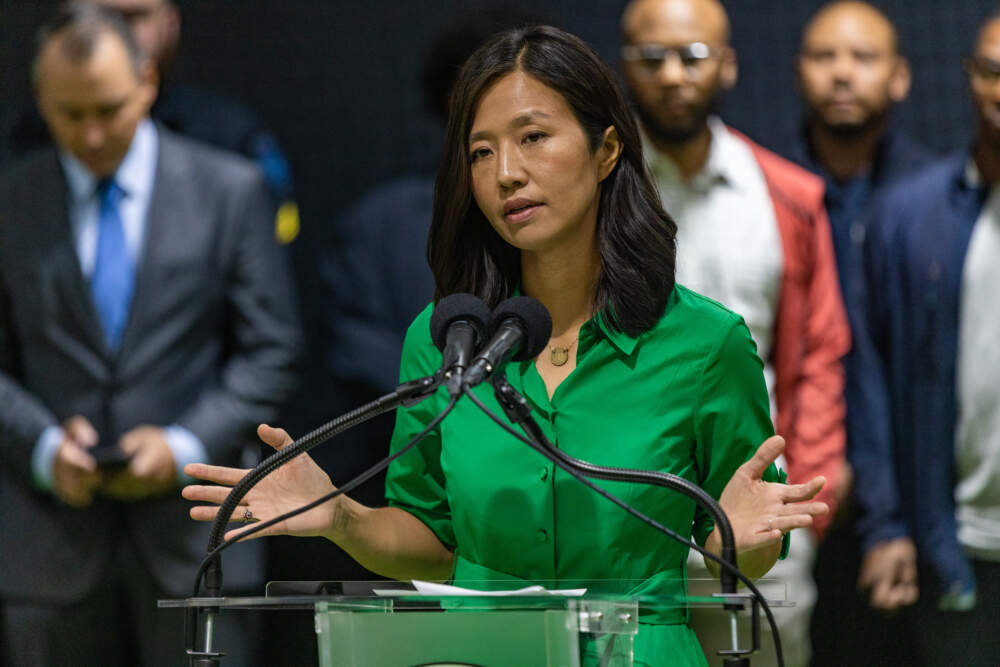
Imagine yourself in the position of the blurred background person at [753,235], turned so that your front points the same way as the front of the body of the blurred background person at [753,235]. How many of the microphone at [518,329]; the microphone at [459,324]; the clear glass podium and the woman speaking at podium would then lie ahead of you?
4

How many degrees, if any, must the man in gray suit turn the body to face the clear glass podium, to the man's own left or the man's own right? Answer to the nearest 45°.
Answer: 0° — they already face it

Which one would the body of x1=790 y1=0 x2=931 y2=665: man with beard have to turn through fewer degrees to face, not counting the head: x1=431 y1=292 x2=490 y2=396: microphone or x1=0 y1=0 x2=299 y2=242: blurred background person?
the microphone

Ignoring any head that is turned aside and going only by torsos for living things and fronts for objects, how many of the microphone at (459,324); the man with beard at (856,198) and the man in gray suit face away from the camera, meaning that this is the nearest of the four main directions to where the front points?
1

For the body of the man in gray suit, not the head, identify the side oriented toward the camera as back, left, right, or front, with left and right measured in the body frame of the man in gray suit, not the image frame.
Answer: front

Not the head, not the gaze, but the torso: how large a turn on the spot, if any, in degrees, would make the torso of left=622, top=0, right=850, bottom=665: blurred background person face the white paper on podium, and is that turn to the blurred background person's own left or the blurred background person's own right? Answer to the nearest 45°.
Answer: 0° — they already face it

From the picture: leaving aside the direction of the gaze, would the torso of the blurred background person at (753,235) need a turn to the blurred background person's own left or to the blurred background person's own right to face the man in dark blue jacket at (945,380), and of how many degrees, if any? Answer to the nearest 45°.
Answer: approximately 135° to the blurred background person's own left

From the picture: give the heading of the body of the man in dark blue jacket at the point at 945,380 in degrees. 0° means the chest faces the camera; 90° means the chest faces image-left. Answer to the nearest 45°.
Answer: approximately 0°

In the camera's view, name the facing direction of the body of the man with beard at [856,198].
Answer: toward the camera

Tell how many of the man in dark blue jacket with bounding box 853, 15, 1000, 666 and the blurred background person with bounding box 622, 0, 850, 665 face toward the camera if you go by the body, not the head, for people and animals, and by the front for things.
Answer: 2

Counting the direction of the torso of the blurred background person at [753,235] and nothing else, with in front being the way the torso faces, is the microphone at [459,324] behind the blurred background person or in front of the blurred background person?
in front

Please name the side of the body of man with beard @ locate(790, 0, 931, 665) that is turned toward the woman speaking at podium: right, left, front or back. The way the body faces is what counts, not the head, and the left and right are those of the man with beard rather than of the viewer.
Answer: front
